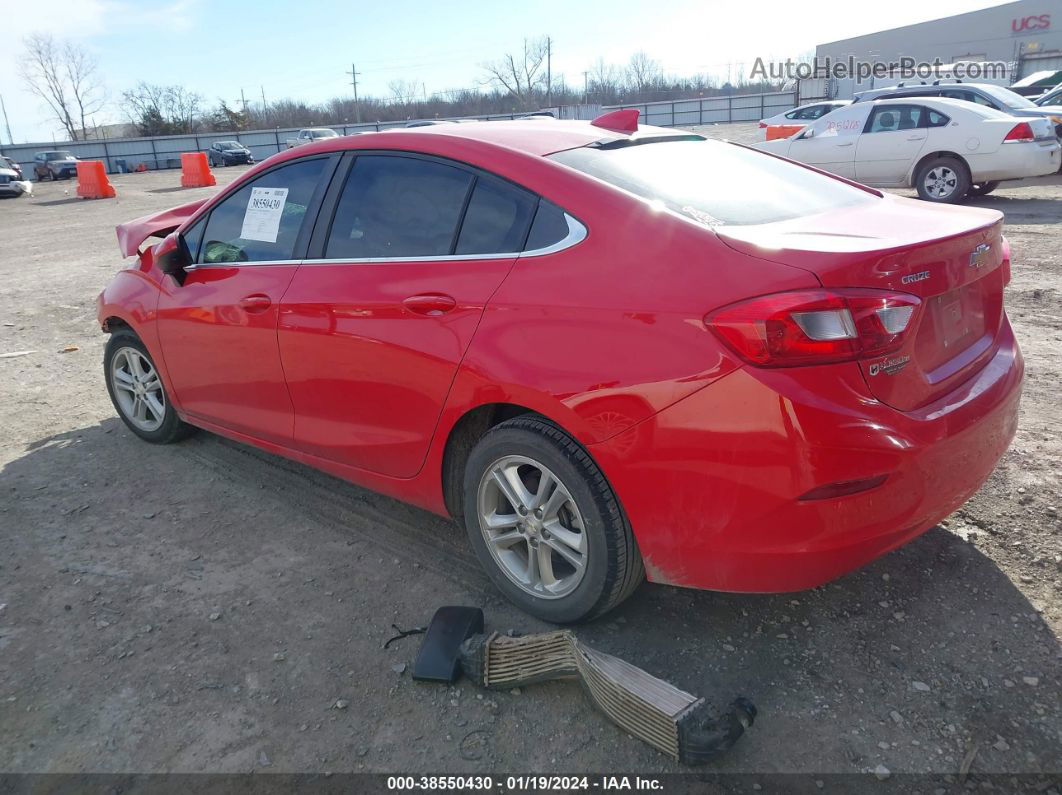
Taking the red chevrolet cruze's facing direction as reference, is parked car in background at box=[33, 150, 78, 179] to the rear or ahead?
ahead

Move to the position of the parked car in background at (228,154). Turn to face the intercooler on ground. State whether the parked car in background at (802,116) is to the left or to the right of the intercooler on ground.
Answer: left

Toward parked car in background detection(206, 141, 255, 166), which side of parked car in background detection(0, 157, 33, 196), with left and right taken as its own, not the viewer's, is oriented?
left

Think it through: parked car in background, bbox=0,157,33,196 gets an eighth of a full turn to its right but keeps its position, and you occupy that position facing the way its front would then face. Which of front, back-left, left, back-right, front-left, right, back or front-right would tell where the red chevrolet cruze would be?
front

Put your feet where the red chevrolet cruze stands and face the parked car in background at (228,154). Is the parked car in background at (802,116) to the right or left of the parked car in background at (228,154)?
right

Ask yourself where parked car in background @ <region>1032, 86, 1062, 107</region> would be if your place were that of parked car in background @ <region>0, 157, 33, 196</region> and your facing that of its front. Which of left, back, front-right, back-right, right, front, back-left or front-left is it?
front

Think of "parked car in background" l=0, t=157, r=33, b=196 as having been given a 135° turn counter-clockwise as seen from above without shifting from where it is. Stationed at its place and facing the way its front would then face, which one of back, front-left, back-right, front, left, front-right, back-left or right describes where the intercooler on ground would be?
back

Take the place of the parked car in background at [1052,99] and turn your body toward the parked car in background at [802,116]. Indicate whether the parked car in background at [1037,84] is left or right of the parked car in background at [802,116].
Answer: right

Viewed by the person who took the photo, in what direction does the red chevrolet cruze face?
facing away from the viewer and to the left of the viewer

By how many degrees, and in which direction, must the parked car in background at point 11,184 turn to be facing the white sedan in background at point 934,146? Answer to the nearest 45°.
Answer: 0° — it already faces it

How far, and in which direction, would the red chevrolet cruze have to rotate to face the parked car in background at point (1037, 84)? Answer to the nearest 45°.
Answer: approximately 90° to its right

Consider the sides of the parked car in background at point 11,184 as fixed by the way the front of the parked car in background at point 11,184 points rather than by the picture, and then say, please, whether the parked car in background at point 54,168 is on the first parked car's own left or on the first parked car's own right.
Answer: on the first parked car's own left

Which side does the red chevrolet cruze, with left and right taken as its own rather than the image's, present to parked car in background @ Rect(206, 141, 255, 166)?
front

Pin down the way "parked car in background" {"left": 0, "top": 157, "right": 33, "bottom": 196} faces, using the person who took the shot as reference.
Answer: facing the viewer and to the right of the viewer

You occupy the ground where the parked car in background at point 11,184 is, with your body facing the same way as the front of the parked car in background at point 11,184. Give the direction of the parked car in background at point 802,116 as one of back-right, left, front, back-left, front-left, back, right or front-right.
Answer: front
